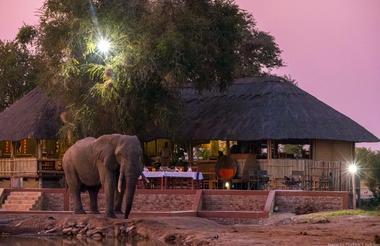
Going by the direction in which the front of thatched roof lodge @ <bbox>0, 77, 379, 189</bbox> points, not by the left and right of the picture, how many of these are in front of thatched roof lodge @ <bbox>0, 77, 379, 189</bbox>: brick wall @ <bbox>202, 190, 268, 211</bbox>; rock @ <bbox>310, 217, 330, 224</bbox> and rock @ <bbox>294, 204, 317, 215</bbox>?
3

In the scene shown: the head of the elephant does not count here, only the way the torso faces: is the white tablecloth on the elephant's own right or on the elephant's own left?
on the elephant's own left

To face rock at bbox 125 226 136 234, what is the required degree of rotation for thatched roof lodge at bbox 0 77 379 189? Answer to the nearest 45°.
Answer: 0° — it already faces it

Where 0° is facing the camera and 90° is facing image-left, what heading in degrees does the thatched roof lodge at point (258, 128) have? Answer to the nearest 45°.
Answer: approximately 0°

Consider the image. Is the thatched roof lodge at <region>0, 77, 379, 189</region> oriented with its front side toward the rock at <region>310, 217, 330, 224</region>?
yes

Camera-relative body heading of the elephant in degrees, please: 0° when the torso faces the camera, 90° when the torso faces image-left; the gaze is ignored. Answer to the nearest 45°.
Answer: approximately 315°

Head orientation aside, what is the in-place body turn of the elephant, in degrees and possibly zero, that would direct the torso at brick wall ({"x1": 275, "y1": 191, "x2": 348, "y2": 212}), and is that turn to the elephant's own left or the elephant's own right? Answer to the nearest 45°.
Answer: approximately 90° to the elephant's own left
